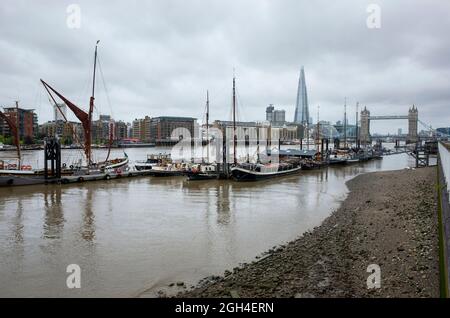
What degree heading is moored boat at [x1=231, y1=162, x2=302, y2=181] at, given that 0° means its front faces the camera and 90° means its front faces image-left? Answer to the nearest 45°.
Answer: approximately 45°

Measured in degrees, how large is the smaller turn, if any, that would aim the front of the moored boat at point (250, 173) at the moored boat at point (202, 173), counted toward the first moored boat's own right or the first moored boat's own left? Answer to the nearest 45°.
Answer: approximately 45° to the first moored boat's own right
